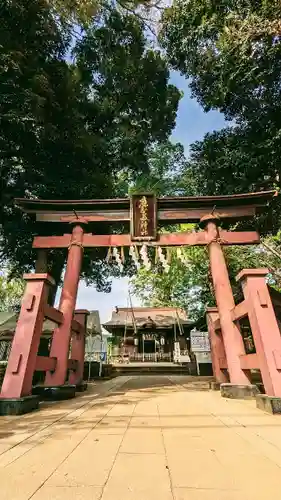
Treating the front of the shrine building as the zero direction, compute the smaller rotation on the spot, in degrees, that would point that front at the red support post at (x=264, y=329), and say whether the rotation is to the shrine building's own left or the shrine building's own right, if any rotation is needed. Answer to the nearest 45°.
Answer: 0° — it already faces it

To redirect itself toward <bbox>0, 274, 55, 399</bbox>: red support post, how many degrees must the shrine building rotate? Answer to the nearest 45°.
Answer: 0° — it already faces it

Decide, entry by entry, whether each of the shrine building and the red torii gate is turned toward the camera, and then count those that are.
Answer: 2

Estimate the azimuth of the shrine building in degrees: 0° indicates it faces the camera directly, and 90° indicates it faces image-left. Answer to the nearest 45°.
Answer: approximately 0°

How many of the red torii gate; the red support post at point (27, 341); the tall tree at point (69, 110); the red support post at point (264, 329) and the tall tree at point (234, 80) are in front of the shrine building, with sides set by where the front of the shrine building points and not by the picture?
5

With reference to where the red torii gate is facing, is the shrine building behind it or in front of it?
behind

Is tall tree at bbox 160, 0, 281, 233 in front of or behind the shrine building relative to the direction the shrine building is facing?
in front

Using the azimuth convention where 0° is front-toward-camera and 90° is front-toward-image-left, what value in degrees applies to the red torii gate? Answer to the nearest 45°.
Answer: approximately 0°
